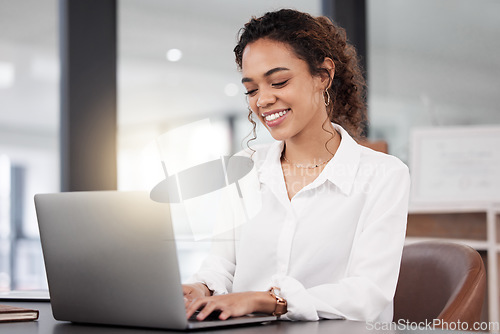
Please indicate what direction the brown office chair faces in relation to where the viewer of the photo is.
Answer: facing the viewer and to the left of the viewer

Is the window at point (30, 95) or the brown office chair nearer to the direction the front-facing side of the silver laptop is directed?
the brown office chair

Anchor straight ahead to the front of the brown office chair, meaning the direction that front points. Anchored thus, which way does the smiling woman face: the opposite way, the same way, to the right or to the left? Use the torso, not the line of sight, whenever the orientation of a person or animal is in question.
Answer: the same way

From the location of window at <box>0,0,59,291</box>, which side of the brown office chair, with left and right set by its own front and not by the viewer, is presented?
right

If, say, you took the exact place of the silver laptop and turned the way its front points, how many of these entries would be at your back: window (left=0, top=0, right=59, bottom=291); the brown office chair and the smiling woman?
0

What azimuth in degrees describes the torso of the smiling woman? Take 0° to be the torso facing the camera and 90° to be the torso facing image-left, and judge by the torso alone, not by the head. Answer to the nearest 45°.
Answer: approximately 45°

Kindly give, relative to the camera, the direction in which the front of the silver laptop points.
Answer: facing away from the viewer and to the right of the viewer

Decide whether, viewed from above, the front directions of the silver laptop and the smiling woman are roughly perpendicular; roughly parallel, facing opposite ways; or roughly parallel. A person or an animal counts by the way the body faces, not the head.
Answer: roughly parallel, facing opposite ways

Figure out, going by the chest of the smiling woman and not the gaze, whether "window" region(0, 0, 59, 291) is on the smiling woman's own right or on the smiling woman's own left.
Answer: on the smiling woman's own right

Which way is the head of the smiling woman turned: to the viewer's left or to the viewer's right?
to the viewer's left

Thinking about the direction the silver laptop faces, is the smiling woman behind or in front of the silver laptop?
in front

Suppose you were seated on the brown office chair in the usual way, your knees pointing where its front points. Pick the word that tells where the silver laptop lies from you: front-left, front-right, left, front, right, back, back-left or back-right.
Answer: front

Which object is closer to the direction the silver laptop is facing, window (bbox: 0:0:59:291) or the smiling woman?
the smiling woman

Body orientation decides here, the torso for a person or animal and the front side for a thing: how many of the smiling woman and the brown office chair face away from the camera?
0

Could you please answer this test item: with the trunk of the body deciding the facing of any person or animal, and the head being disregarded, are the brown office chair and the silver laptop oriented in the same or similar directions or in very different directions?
very different directions
